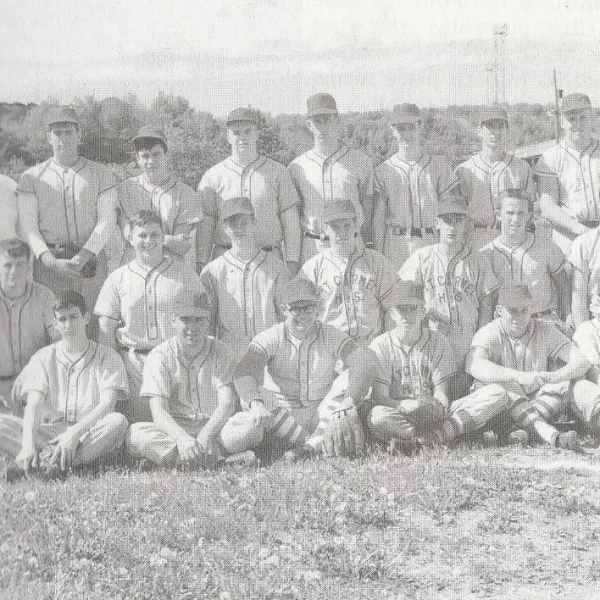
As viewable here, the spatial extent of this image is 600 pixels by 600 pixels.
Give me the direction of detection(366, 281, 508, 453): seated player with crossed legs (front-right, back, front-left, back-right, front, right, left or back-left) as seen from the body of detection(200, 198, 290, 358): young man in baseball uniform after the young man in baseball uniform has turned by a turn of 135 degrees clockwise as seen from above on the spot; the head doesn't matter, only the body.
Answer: back-right

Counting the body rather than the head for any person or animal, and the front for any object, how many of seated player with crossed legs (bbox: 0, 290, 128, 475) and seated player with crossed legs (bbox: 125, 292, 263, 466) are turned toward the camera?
2

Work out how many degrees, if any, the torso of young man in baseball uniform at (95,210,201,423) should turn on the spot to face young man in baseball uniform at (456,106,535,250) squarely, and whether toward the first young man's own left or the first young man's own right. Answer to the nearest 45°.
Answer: approximately 90° to the first young man's own left

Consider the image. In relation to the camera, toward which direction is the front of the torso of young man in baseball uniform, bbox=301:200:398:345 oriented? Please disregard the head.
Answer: toward the camera

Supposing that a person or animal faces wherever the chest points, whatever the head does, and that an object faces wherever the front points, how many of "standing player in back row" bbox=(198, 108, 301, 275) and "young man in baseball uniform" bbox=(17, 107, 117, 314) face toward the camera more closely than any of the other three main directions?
2

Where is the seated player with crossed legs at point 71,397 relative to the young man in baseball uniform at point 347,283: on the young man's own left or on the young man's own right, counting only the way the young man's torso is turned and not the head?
on the young man's own right

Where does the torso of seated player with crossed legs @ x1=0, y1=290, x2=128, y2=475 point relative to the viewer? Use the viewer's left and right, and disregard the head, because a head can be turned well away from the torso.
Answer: facing the viewer

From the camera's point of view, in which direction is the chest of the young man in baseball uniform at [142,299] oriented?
toward the camera
